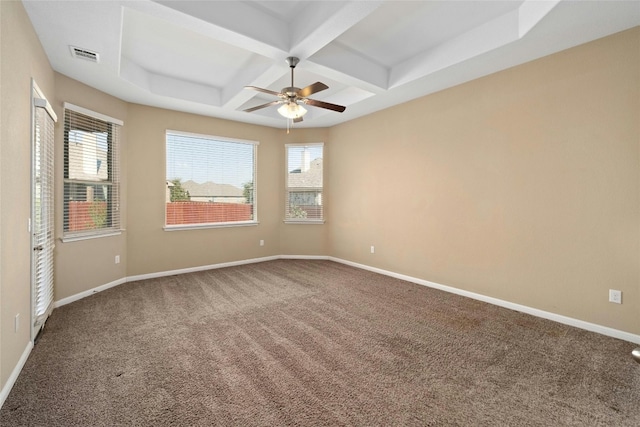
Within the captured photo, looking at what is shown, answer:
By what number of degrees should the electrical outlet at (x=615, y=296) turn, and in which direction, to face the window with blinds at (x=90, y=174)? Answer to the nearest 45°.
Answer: approximately 45° to its right

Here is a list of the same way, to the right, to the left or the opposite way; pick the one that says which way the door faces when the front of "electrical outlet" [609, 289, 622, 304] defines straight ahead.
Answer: the opposite way

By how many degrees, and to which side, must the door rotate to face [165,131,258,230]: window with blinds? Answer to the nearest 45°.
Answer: approximately 45° to its left

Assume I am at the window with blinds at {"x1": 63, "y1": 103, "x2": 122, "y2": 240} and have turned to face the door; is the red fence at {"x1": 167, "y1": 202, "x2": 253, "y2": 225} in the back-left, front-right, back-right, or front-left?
back-left

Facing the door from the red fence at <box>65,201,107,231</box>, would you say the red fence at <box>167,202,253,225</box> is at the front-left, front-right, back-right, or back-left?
back-left

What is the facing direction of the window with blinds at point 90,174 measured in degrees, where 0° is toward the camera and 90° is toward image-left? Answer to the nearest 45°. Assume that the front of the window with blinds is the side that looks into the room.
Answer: approximately 315°

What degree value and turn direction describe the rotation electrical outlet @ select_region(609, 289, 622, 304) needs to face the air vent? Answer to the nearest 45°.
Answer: approximately 45° to its right

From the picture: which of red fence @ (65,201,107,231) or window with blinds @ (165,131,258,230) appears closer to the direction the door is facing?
the window with blinds

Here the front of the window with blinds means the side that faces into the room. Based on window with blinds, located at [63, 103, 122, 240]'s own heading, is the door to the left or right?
on its right

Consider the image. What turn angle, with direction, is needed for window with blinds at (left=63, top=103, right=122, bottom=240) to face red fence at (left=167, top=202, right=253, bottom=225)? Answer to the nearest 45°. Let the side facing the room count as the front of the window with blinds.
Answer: approximately 45° to its left

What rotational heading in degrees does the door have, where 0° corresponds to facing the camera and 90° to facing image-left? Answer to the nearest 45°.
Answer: approximately 270°
